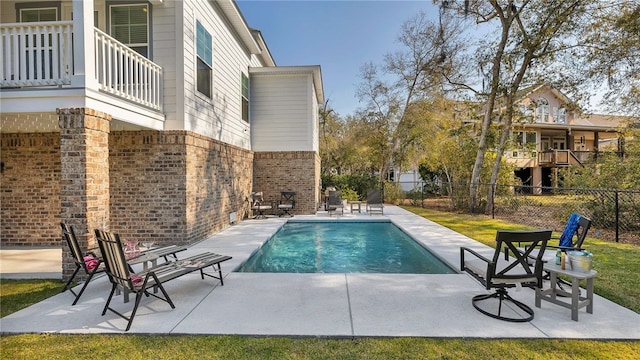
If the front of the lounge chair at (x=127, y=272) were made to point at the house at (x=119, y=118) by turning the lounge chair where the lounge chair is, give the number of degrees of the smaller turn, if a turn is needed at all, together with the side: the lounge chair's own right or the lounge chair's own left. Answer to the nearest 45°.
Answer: approximately 45° to the lounge chair's own left

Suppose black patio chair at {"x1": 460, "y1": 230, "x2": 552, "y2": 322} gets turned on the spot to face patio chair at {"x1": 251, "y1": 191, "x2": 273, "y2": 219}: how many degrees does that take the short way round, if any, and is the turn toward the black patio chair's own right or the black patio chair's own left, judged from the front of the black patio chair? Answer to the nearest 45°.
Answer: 0° — it already faces it

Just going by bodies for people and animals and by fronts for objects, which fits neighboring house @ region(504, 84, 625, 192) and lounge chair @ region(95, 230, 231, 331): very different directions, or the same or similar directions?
very different directions

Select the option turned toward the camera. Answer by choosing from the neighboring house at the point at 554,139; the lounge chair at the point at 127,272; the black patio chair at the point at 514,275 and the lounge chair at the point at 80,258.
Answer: the neighboring house
